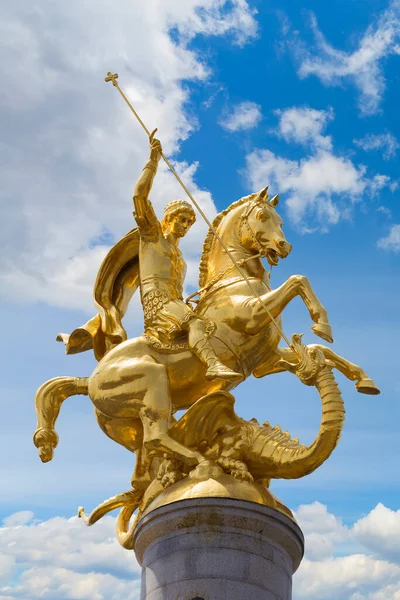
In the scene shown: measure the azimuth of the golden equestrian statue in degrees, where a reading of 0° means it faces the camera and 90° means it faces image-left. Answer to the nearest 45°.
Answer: approximately 270°
